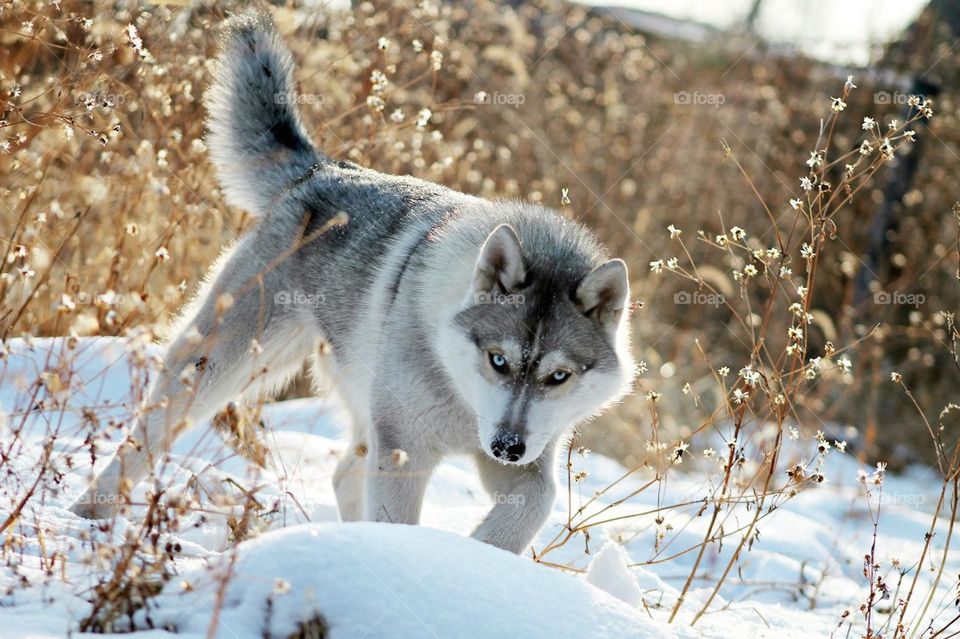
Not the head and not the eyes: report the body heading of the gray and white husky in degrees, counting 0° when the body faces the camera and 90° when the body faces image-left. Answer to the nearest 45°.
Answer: approximately 315°
